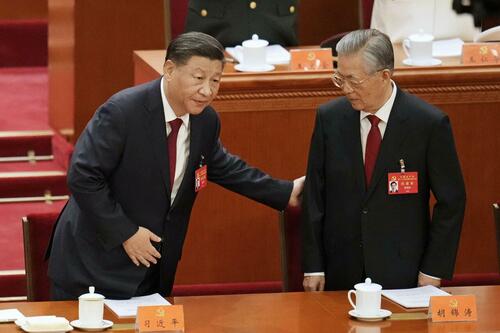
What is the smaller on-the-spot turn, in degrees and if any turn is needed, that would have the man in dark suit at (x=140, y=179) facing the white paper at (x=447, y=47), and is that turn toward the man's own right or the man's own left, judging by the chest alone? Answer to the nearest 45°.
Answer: approximately 90° to the man's own left

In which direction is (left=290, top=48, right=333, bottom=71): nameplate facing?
toward the camera

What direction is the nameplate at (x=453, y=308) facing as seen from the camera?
toward the camera

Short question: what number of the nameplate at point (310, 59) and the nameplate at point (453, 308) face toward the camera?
2

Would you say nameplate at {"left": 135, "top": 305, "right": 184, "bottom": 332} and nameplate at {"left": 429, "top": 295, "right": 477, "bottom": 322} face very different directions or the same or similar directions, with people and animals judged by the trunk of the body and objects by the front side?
same or similar directions

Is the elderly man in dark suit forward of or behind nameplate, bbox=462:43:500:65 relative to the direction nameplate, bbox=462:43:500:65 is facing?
forward

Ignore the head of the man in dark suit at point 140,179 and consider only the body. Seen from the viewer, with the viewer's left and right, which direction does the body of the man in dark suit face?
facing the viewer and to the right of the viewer

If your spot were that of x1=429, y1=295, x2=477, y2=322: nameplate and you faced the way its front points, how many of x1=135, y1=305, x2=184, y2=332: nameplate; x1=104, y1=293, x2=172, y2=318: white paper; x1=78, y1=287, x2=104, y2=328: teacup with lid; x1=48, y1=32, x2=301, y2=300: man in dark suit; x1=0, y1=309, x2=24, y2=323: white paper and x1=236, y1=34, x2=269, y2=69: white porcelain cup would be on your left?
0

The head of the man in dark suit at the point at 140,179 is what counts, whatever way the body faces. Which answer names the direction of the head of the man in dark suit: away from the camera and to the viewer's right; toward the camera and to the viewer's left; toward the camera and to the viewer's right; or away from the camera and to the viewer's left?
toward the camera and to the viewer's right

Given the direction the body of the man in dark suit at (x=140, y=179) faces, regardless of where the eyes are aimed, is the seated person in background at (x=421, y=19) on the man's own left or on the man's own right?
on the man's own left

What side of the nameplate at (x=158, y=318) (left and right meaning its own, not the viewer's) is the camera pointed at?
front

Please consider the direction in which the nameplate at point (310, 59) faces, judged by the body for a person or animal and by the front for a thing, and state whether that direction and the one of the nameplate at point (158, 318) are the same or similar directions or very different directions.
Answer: same or similar directions

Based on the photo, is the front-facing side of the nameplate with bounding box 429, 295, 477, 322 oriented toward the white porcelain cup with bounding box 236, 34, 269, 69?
no
